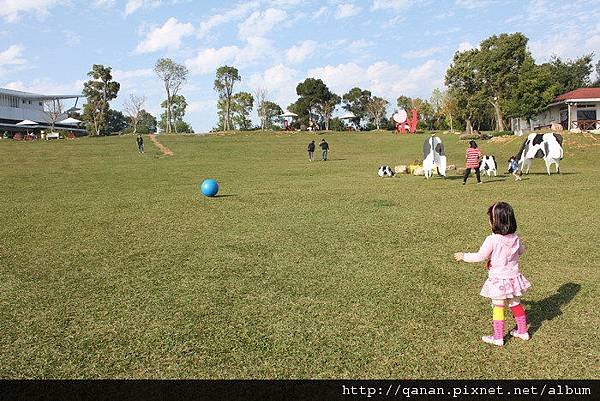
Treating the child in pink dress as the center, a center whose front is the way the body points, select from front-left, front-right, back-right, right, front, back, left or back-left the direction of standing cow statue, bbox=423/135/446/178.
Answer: front-right

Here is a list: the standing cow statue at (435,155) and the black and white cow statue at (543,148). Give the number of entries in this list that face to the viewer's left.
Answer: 1

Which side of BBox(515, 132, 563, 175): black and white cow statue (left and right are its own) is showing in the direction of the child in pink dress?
left

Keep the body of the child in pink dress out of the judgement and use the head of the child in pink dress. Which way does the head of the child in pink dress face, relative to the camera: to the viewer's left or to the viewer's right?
to the viewer's left

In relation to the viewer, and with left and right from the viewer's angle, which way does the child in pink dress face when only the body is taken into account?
facing away from the viewer and to the left of the viewer

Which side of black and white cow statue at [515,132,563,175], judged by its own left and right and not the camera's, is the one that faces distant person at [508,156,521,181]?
front

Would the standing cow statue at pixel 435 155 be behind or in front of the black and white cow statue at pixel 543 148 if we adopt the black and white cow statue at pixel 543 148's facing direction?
in front

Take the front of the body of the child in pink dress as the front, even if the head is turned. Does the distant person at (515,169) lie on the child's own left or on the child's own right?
on the child's own right

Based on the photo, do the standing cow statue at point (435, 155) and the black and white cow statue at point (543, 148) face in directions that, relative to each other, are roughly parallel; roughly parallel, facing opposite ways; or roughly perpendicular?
roughly perpendicular

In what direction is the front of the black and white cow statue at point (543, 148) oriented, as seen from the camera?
facing to the left of the viewer

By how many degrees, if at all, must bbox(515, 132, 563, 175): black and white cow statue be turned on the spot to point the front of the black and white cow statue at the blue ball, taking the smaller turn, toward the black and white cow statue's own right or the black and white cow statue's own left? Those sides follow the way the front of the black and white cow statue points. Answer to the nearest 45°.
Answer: approximately 45° to the black and white cow statue's own left
